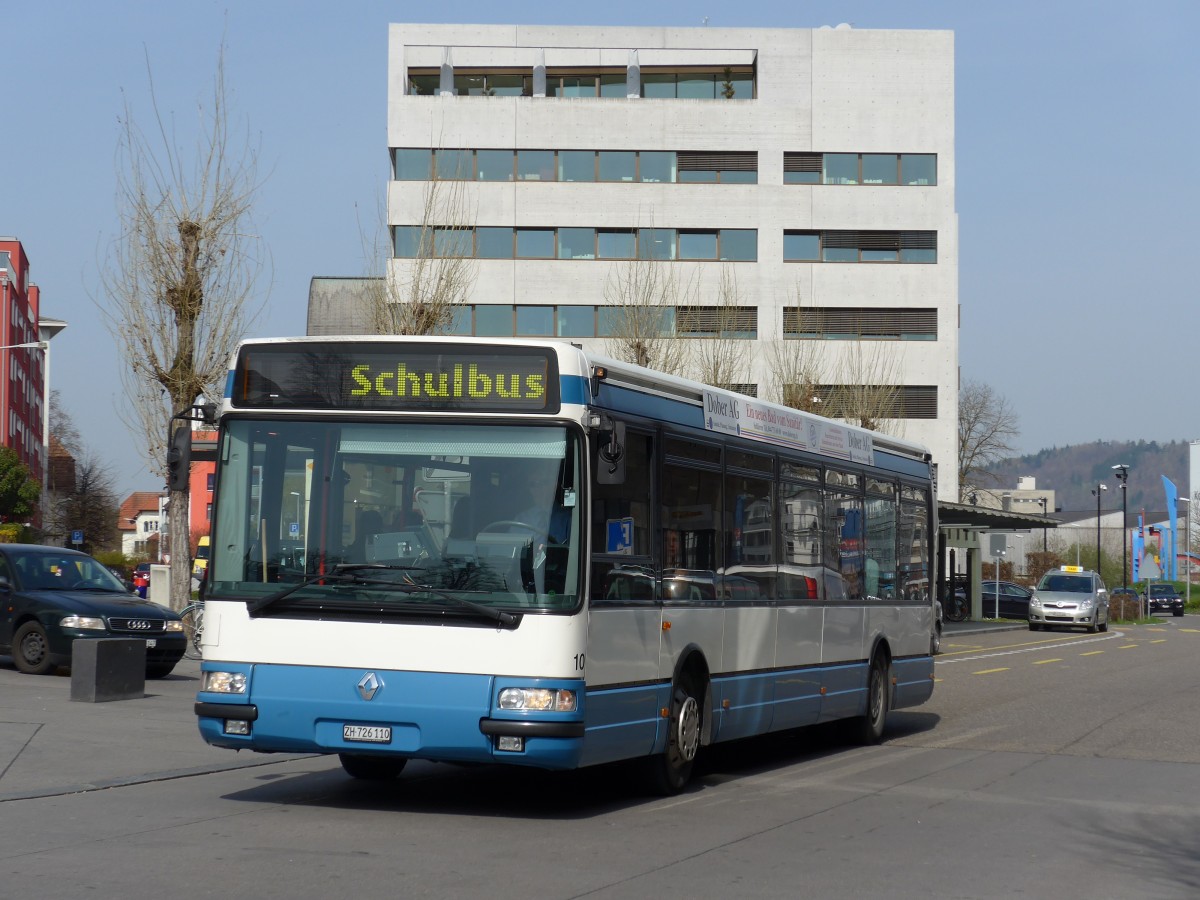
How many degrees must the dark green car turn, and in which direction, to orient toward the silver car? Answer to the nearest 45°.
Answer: approximately 90° to its left

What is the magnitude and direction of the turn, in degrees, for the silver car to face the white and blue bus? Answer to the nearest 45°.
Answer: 0° — it already faces it

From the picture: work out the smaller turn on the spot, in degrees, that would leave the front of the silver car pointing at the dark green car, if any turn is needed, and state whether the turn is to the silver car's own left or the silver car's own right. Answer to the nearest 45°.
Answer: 0° — it already faces it

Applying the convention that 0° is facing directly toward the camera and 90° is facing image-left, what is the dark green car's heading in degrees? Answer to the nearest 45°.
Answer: approximately 315°

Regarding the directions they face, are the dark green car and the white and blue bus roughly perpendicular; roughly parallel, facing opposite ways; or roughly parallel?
roughly perpendicular

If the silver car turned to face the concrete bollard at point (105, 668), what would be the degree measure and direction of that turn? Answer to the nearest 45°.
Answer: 0° — it already faces it

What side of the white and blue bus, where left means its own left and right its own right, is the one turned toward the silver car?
back

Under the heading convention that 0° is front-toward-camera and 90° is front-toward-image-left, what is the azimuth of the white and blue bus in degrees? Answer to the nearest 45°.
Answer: approximately 45°

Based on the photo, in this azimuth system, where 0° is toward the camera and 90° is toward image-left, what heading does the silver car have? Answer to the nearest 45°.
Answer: approximately 0°

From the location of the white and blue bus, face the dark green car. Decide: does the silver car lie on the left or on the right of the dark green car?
right

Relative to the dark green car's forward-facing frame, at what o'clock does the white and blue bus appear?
The white and blue bus is roughly at 1 o'clock from the dark green car.

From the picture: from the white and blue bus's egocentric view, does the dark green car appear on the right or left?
on its right
